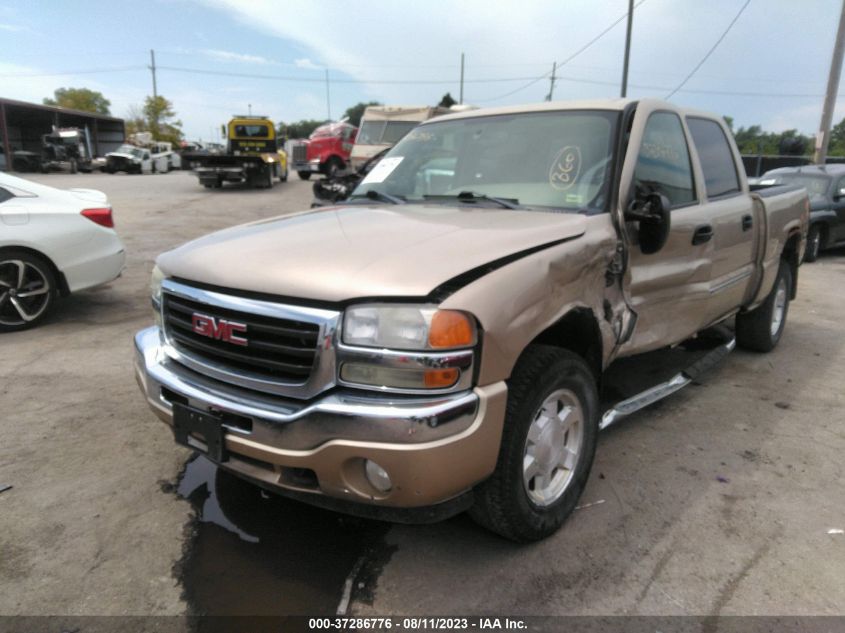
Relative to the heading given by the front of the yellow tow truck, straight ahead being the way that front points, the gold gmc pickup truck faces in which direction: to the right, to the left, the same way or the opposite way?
the opposite way

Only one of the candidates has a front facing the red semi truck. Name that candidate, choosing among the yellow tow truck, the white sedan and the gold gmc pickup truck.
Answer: the yellow tow truck

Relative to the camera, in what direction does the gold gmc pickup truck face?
facing the viewer and to the left of the viewer

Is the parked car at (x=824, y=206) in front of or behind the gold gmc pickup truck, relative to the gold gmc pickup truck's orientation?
behind

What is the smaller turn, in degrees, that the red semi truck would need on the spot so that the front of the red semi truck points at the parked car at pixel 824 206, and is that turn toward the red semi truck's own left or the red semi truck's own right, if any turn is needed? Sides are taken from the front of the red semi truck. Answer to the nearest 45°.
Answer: approximately 90° to the red semi truck's own left

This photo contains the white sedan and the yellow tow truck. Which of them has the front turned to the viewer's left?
the white sedan

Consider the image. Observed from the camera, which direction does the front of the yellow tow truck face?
facing away from the viewer and to the right of the viewer

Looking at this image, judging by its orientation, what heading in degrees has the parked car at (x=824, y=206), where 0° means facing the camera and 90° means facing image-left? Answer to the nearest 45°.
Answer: approximately 45°

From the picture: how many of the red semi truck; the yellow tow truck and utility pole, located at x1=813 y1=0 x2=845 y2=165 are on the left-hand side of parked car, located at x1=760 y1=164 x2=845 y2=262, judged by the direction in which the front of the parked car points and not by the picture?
0

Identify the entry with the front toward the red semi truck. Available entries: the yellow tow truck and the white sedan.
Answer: the yellow tow truck

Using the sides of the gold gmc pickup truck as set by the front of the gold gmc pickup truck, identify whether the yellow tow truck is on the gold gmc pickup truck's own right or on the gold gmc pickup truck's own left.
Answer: on the gold gmc pickup truck's own right

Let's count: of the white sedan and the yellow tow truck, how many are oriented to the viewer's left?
1

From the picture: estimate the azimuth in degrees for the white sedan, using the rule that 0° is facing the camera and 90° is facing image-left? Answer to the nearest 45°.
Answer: approximately 90°

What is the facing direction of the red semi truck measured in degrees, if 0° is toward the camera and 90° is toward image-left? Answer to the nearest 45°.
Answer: approximately 45°

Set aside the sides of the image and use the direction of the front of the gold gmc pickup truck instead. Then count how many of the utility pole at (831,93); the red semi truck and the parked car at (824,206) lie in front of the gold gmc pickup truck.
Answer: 0
